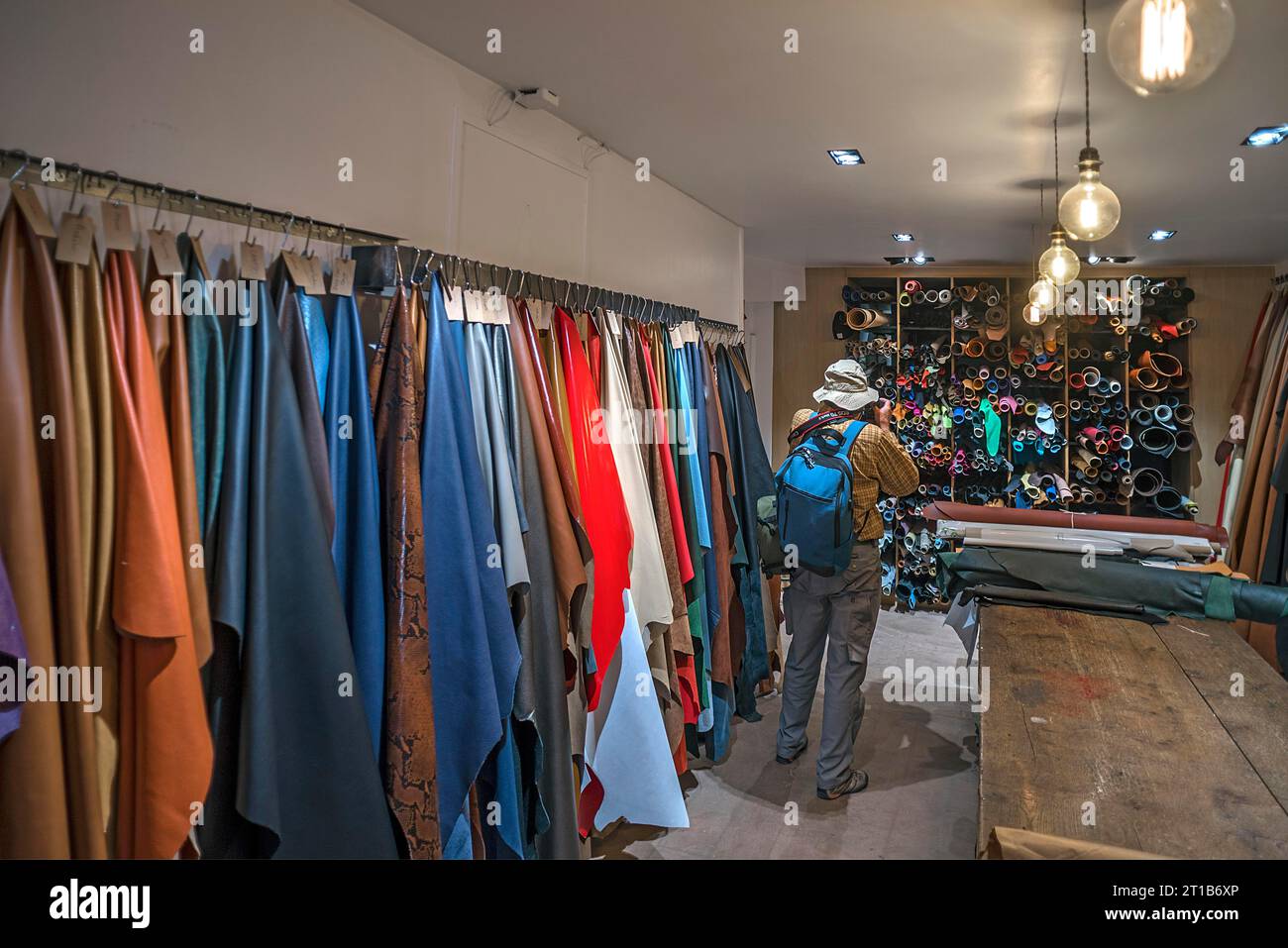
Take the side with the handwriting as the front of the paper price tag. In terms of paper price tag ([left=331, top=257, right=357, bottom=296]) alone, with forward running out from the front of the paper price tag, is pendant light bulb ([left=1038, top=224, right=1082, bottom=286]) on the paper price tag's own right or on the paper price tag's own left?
on the paper price tag's own left

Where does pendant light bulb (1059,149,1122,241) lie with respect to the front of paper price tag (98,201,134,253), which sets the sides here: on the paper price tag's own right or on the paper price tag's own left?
on the paper price tag's own left
